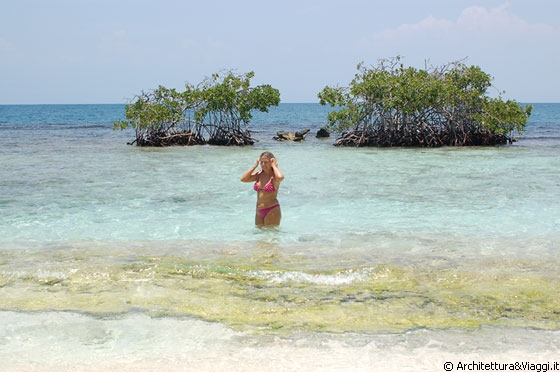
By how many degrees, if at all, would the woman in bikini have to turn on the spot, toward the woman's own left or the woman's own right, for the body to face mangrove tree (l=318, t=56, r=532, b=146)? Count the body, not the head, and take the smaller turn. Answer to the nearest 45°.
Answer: approximately 135° to the woman's own right

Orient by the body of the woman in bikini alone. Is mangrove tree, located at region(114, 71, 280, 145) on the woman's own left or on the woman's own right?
on the woman's own right

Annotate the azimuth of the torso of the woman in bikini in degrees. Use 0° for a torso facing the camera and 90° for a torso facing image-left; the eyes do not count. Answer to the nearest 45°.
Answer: approximately 45°
